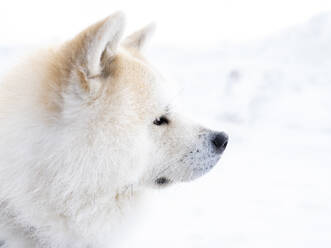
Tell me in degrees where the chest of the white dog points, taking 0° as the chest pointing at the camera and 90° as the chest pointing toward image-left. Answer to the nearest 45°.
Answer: approximately 270°
